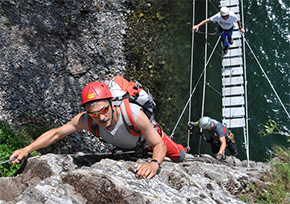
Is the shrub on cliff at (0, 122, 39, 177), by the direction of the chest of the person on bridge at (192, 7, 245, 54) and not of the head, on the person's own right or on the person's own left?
on the person's own right

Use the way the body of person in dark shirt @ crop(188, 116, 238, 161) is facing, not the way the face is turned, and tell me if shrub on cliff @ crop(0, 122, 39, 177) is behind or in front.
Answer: in front

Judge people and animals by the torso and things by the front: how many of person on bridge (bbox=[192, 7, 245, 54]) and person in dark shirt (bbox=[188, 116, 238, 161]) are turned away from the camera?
0

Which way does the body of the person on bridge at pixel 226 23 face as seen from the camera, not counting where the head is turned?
toward the camera

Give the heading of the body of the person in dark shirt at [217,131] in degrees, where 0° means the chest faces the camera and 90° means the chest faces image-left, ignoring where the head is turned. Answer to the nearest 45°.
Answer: approximately 45°
